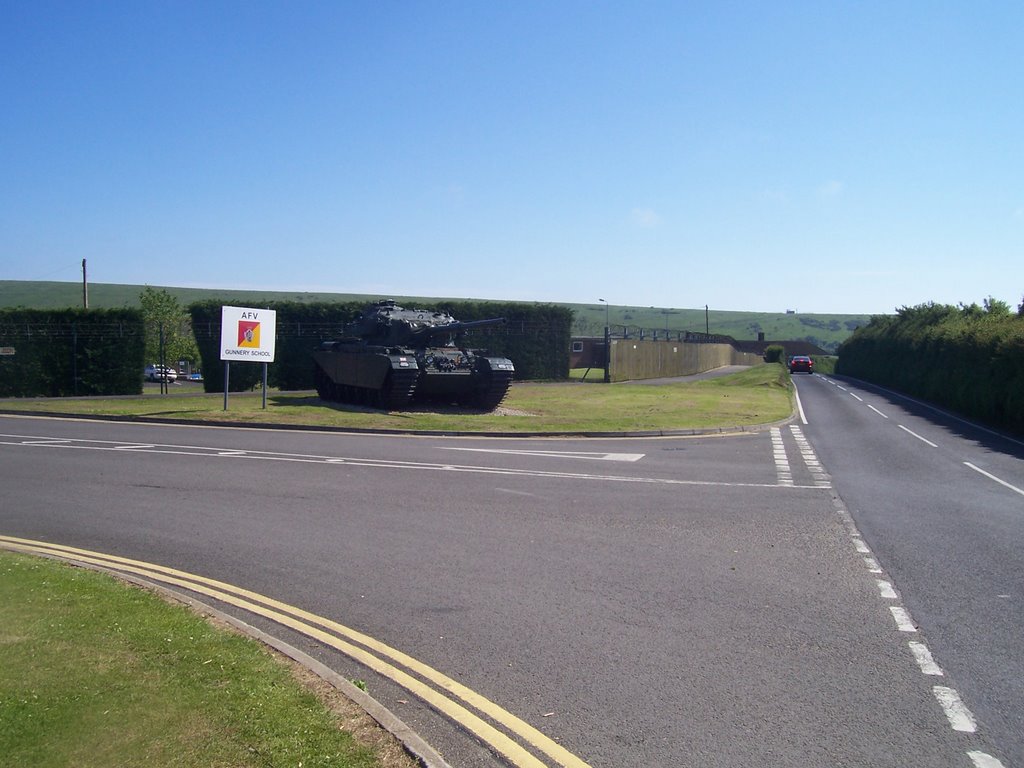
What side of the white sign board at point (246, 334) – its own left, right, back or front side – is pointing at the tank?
left

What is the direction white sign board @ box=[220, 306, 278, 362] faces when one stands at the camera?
facing the viewer

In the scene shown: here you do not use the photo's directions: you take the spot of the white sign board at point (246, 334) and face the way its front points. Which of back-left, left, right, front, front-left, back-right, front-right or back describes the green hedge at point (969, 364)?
left
